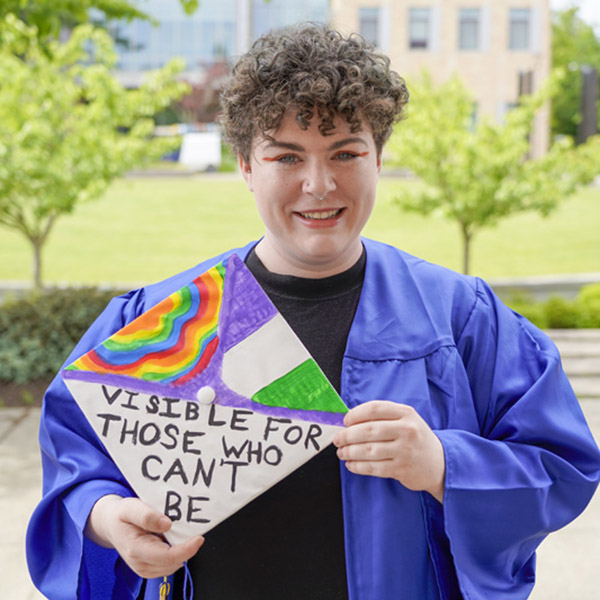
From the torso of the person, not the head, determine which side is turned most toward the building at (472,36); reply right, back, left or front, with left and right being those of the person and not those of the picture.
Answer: back

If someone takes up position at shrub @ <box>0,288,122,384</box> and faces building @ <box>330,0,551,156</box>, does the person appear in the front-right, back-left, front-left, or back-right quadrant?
back-right

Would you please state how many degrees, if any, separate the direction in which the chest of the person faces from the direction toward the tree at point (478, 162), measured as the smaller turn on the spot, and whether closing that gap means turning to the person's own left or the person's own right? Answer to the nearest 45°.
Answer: approximately 180°

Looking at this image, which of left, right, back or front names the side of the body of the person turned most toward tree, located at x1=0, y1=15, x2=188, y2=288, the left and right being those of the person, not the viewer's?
back

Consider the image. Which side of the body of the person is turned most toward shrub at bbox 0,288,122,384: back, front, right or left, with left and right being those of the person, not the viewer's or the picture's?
back

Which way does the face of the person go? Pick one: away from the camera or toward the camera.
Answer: toward the camera

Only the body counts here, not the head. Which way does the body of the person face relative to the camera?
toward the camera

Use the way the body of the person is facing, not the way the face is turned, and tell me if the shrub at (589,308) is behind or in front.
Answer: behind
